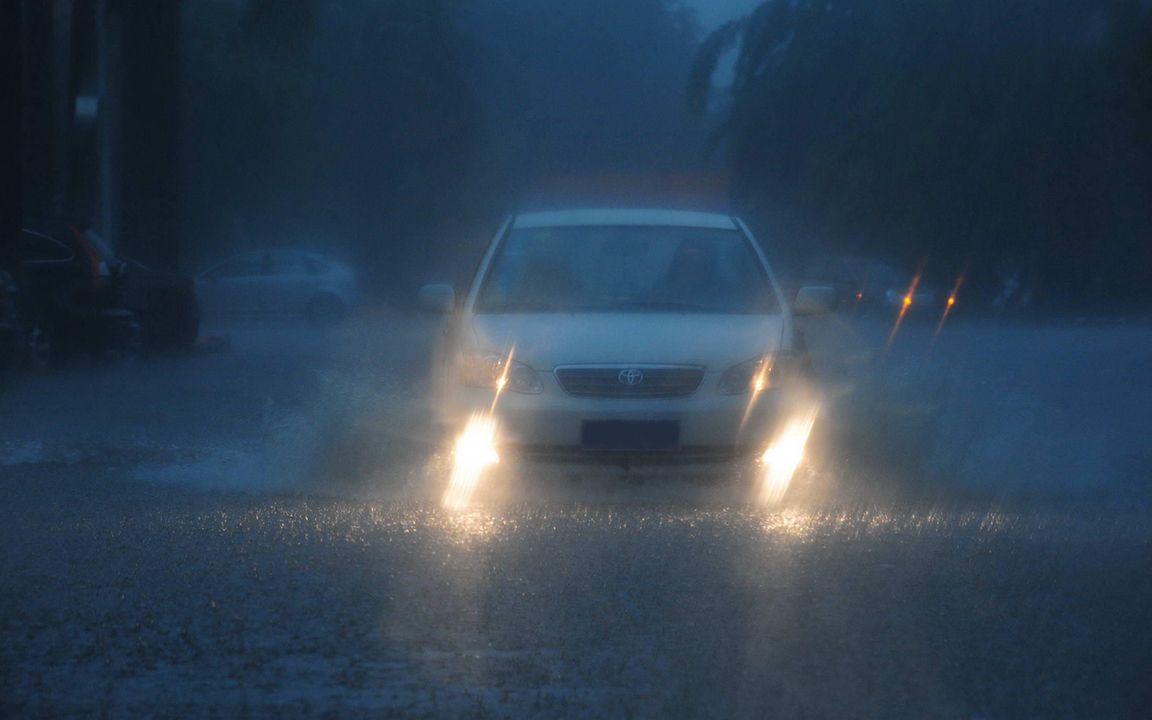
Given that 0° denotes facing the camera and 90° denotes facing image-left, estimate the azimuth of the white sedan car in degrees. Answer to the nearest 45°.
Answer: approximately 0°

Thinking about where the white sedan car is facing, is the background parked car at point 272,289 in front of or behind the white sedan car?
behind

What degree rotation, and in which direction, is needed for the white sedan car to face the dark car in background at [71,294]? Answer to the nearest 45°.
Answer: approximately 135° to its right

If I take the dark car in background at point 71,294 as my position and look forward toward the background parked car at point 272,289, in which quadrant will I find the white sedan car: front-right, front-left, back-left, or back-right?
back-right
